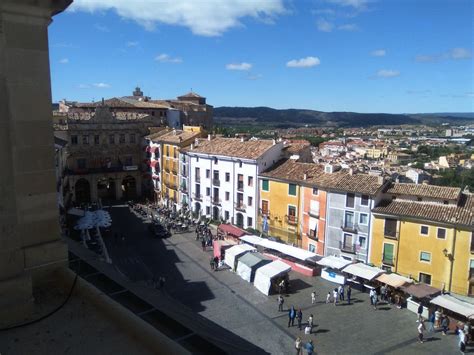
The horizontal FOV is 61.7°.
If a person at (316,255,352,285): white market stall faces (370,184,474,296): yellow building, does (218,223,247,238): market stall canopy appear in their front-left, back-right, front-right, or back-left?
back-left

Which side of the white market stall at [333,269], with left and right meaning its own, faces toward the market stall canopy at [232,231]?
right

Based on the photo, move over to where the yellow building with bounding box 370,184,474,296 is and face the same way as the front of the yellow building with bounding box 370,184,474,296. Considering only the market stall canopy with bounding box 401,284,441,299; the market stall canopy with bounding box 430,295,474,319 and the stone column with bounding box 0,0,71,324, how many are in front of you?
3

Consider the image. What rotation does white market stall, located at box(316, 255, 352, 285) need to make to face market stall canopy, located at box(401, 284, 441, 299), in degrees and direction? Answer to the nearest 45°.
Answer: approximately 90° to its left

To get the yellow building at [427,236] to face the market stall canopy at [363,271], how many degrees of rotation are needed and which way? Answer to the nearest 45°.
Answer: approximately 45° to its right

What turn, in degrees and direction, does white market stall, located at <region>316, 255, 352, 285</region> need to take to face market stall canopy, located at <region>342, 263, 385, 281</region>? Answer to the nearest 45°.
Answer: approximately 90° to its left
